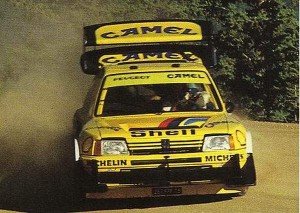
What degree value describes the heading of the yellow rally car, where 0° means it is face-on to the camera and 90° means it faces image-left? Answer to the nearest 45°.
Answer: approximately 0°
